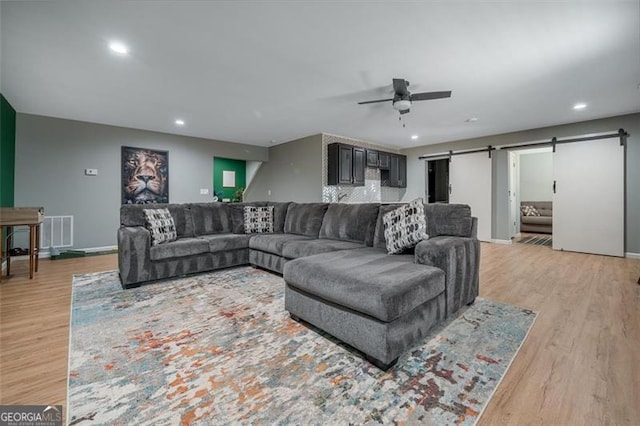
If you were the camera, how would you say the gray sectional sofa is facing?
facing the viewer and to the left of the viewer

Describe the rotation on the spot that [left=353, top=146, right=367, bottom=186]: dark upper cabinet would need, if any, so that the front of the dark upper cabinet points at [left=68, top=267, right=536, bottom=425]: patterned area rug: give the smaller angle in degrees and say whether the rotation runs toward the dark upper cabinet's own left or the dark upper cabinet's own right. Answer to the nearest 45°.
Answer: approximately 45° to the dark upper cabinet's own right

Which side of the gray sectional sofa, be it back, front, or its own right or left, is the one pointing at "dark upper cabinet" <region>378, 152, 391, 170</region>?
back

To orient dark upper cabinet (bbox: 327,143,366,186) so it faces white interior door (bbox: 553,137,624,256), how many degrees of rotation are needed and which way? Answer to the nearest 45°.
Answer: approximately 45° to its left

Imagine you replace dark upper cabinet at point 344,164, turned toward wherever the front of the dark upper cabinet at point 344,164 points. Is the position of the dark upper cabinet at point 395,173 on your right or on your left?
on your left

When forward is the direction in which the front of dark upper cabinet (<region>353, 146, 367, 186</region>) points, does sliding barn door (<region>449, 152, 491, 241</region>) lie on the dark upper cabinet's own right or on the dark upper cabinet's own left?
on the dark upper cabinet's own left

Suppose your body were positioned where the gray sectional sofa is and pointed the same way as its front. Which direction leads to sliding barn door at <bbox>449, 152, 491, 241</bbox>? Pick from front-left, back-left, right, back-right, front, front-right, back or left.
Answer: back

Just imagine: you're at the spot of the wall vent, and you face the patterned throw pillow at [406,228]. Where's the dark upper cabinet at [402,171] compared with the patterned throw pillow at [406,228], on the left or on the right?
left

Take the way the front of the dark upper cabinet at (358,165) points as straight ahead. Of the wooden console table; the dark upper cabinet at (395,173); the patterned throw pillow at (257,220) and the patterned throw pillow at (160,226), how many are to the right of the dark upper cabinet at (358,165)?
3

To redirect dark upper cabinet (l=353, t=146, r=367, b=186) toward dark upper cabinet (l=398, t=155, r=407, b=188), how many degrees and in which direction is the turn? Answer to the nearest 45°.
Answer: approximately 90° to its left

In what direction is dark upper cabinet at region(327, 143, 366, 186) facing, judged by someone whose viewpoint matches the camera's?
facing the viewer and to the right of the viewer

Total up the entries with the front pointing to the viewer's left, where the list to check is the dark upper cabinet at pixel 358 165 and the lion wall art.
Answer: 0

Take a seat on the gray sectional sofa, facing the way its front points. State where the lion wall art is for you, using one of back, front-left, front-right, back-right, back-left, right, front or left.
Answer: right

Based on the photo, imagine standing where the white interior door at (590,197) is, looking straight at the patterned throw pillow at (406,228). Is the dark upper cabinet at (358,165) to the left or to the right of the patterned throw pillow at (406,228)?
right
